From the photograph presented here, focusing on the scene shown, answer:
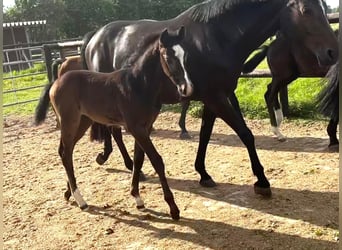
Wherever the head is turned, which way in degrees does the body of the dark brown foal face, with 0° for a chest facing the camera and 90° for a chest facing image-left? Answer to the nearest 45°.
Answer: approximately 315°
